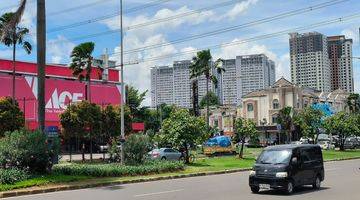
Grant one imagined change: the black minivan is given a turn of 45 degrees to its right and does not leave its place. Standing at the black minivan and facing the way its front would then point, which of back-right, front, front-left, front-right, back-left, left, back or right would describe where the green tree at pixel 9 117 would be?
front-right

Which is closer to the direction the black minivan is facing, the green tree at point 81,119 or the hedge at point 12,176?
the hedge

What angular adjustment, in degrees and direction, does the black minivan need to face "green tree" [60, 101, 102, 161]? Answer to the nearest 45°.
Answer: approximately 90° to its right

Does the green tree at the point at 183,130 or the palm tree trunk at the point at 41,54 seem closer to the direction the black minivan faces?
the palm tree trunk

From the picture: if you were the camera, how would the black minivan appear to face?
facing the viewer and to the left of the viewer

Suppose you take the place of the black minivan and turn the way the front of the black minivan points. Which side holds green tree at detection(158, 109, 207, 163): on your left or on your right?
on your right

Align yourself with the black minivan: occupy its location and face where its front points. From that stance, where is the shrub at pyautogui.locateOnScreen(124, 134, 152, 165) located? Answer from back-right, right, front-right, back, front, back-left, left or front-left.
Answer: right

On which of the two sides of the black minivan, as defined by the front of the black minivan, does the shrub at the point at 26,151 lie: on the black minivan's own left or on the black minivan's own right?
on the black minivan's own right

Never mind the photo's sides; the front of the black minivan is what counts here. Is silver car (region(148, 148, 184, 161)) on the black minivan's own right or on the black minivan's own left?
on the black minivan's own right

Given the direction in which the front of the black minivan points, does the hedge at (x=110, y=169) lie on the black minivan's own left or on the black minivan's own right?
on the black minivan's own right

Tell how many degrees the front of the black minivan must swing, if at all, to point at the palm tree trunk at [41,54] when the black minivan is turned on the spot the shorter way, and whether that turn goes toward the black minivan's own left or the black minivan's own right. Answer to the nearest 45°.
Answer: approximately 45° to the black minivan's own right

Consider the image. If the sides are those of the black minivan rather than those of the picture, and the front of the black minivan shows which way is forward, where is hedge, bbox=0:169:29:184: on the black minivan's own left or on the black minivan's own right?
on the black minivan's own right
